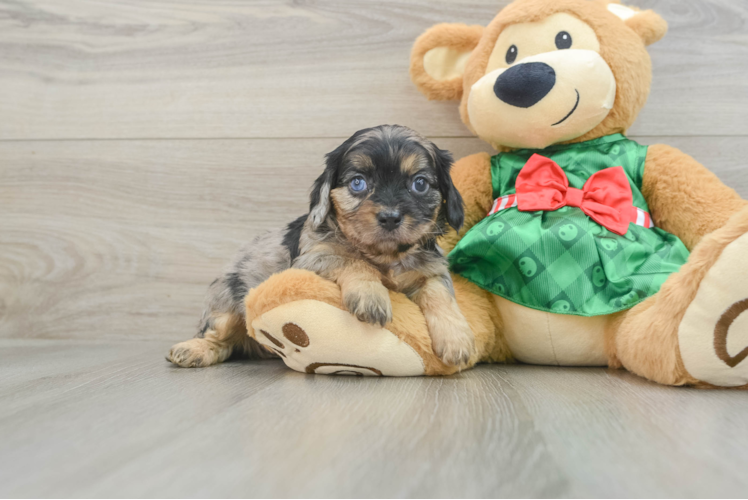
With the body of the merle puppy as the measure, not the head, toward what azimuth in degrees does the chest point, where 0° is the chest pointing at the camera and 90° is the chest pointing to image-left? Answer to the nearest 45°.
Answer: approximately 315°

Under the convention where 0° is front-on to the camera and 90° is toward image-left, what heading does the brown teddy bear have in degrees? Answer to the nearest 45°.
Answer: approximately 0°
